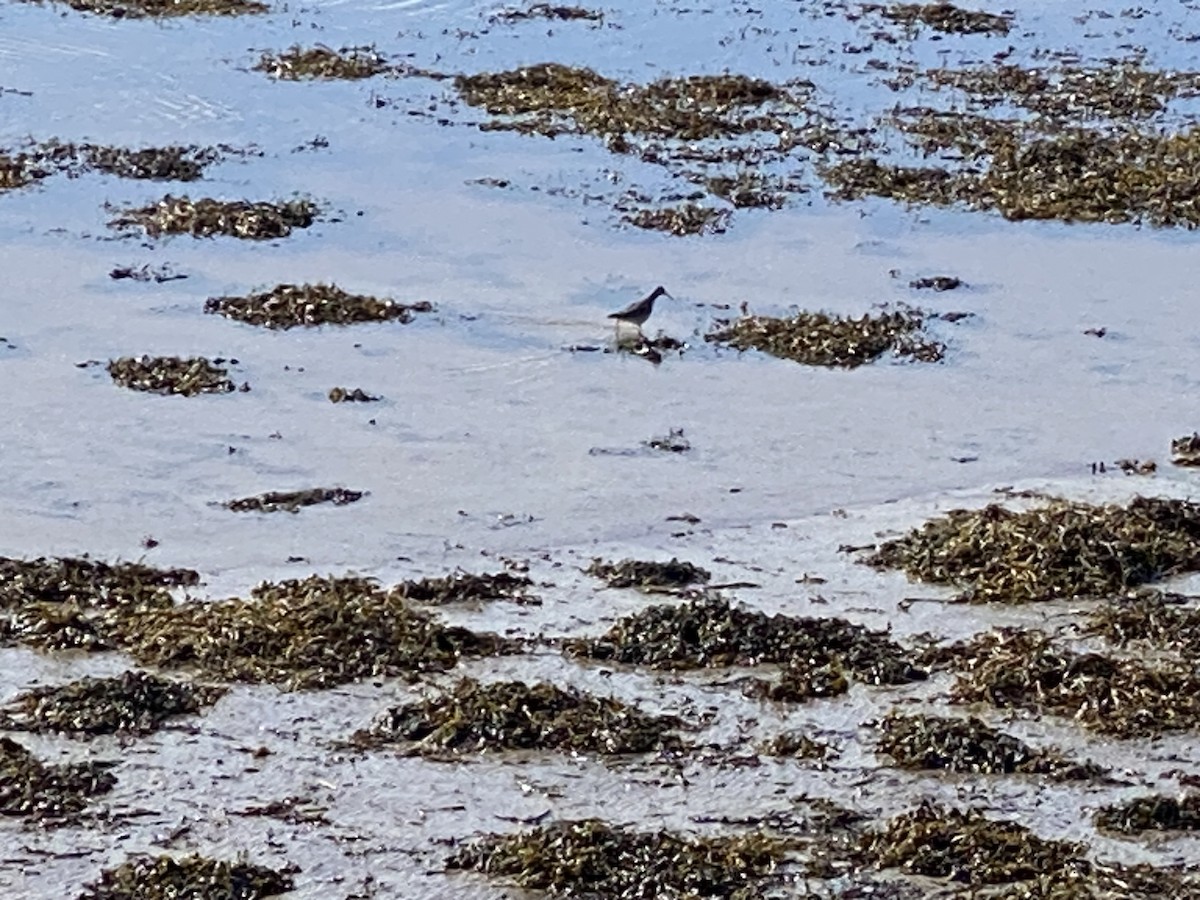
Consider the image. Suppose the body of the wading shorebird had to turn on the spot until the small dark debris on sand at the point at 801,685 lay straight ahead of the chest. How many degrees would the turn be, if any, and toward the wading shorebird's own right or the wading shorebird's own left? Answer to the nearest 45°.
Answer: approximately 90° to the wading shorebird's own right

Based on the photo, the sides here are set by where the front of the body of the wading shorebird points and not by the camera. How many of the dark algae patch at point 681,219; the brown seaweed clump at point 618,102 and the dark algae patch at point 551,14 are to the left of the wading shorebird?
3

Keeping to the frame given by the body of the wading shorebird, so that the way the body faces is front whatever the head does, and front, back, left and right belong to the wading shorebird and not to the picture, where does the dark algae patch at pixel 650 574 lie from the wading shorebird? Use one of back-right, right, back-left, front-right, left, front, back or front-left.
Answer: right

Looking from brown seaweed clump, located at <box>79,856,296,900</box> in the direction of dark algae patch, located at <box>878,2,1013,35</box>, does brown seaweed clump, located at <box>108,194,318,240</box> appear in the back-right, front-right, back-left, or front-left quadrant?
front-left

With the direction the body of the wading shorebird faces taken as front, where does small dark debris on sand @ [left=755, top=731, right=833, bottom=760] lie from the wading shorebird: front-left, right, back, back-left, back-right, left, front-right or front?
right

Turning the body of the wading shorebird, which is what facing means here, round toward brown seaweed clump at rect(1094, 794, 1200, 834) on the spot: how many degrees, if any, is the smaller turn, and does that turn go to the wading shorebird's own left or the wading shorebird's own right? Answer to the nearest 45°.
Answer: approximately 90° to the wading shorebird's own right

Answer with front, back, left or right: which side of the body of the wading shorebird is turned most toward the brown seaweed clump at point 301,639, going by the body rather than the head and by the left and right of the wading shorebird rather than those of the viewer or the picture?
right

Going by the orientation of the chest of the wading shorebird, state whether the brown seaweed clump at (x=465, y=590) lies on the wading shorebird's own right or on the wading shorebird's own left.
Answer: on the wading shorebird's own right

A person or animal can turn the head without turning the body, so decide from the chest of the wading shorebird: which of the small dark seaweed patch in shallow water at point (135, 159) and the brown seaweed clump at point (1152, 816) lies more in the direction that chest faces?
the brown seaweed clump

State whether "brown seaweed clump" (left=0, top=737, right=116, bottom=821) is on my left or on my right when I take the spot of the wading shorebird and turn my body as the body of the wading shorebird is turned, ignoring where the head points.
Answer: on my right

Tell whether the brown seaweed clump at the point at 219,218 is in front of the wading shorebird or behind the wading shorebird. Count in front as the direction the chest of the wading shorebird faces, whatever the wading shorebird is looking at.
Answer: behind

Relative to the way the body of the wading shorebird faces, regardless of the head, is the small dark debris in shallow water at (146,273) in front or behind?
behind

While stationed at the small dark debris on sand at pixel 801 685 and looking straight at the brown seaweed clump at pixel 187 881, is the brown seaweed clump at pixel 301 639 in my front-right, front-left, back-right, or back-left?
front-right

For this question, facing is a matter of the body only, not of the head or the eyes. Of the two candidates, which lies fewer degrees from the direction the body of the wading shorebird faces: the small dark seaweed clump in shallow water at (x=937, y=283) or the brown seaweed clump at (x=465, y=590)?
the small dark seaweed clump in shallow water

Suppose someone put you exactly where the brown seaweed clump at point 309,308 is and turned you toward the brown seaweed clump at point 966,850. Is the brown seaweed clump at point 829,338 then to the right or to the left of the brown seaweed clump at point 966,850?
left

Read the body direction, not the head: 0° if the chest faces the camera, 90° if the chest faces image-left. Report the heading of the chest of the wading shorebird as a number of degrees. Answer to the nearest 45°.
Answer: approximately 270°

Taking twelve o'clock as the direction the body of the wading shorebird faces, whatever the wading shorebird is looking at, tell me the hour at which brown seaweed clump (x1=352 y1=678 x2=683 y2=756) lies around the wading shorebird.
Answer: The brown seaweed clump is roughly at 3 o'clock from the wading shorebird.
